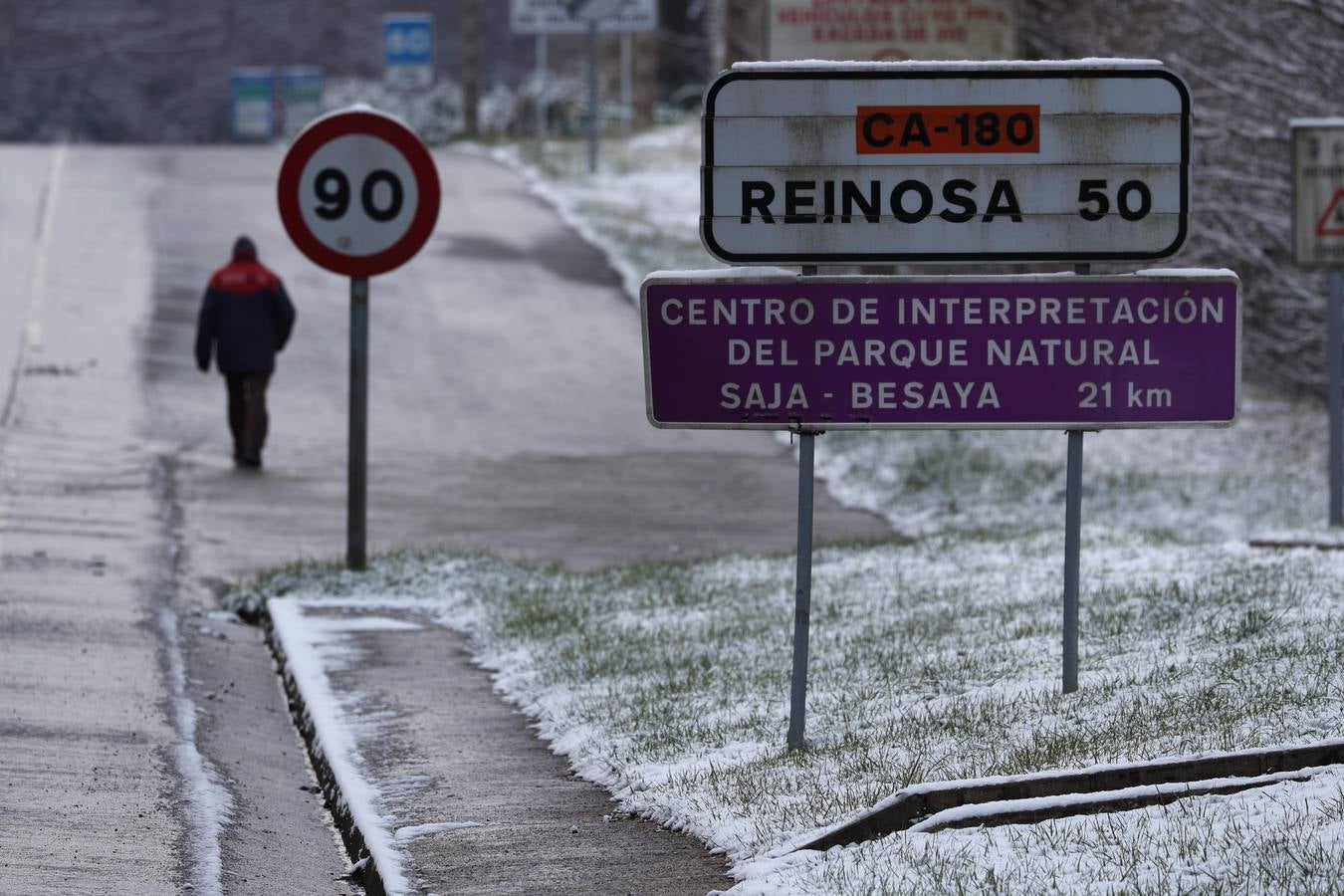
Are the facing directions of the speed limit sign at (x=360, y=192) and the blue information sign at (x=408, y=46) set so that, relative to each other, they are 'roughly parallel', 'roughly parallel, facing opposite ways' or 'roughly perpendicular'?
roughly parallel

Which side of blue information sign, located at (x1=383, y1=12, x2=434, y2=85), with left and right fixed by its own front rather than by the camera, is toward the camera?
front

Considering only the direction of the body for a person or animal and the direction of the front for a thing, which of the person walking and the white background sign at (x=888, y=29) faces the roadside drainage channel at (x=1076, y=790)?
the white background sign

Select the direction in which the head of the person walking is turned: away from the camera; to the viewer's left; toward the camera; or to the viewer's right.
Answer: away from the camera

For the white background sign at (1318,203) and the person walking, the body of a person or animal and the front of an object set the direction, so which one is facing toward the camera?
the white background sign

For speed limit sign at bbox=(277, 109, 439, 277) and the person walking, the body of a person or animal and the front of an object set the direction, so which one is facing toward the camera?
the speed limit sign

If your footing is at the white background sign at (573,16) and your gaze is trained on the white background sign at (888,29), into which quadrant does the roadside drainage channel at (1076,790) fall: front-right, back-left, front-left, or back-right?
front-right

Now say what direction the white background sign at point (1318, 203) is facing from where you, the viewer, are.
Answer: facing the viewer

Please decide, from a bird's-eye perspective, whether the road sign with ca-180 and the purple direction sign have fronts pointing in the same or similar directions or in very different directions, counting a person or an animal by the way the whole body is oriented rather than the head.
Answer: same or similar directions

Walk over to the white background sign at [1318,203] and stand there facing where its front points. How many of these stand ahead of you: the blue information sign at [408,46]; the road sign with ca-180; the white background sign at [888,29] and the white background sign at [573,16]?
1

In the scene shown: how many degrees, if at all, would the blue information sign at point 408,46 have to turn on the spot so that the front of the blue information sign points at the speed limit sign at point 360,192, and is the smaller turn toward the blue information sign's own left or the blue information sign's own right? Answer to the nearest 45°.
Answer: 0° — it already faces it

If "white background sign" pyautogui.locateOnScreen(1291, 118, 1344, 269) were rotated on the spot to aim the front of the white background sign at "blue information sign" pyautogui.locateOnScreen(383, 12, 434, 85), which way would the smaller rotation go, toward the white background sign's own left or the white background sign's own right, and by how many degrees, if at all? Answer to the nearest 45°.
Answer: approximately 135° to the white background sign's own right

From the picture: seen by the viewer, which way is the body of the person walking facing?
away from the camera

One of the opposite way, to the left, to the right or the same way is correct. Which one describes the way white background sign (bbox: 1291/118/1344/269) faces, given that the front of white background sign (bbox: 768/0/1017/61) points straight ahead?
the same way

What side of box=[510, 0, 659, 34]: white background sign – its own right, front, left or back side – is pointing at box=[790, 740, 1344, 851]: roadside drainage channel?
front

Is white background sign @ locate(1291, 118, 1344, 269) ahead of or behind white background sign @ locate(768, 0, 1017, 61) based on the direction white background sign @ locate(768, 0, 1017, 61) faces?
ahead

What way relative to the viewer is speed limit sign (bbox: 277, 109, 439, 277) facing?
toward the camera

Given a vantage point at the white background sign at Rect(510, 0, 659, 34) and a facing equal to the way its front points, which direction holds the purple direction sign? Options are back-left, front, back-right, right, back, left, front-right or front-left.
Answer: front

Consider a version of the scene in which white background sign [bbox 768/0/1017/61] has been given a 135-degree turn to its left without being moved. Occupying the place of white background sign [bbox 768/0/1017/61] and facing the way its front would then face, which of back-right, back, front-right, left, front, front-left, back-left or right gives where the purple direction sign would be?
back-right

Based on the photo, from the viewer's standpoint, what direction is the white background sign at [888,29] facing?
toward the camera
